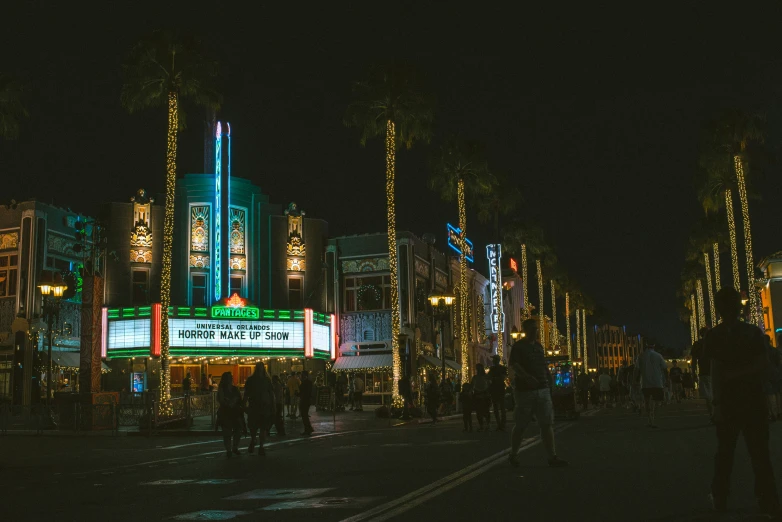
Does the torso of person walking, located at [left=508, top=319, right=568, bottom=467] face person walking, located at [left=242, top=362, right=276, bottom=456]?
no

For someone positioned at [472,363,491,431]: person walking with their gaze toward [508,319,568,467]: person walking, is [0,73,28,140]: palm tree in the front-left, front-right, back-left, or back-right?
back-right

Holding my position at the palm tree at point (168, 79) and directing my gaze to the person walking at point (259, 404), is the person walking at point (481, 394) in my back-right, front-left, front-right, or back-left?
front-left

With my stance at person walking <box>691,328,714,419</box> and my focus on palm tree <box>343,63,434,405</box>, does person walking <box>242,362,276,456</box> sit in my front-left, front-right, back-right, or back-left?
front-left

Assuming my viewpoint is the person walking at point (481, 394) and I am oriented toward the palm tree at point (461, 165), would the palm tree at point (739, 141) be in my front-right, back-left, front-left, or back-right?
front-right

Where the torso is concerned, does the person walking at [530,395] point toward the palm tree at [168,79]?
no
